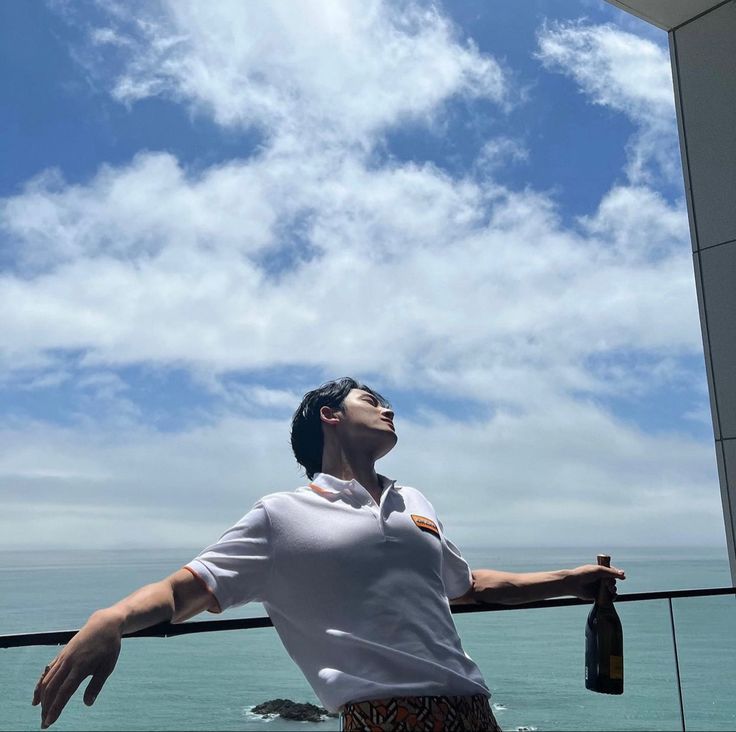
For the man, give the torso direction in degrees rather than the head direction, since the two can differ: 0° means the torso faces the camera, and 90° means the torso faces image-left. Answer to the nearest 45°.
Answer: approximately 315°

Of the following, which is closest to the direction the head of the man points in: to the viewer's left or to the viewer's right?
to the viewer's right
